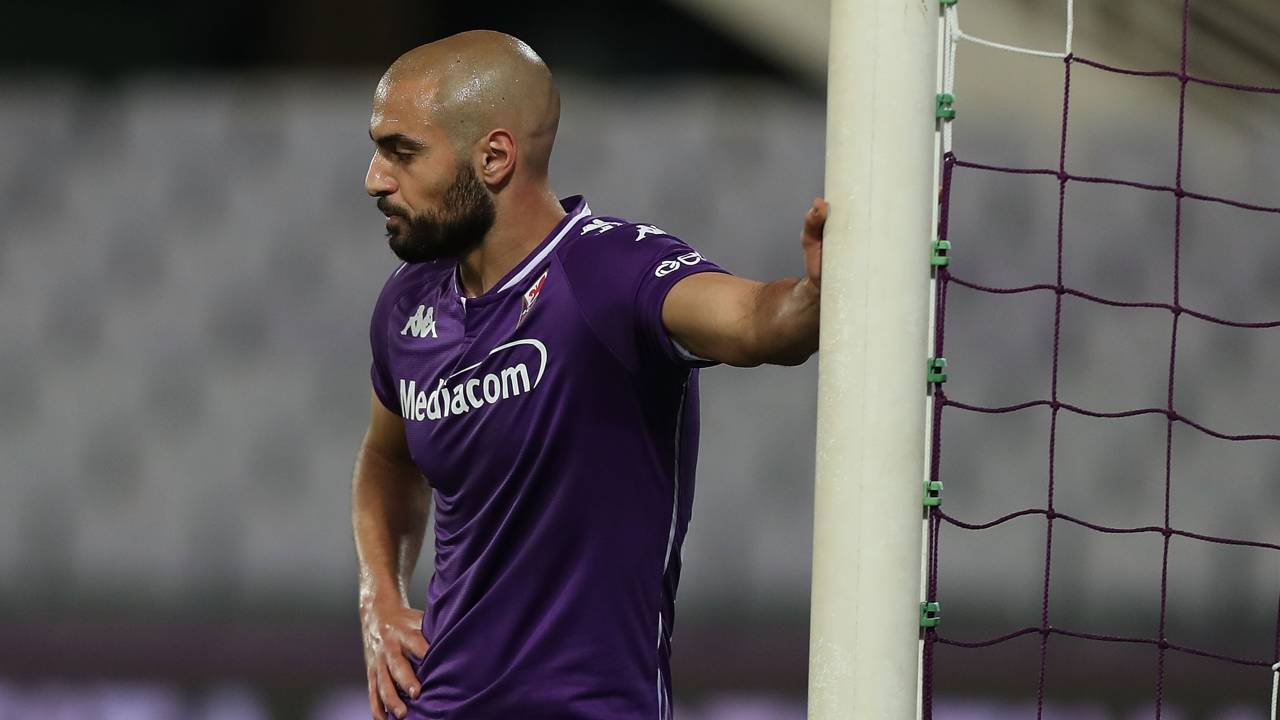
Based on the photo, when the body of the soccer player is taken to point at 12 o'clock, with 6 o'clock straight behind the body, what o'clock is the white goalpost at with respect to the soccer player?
The white goalpost is roughly at 9 o'clock from the soccer player.

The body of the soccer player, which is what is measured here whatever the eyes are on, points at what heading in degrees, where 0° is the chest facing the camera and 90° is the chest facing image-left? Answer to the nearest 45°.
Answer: approximately 45°
